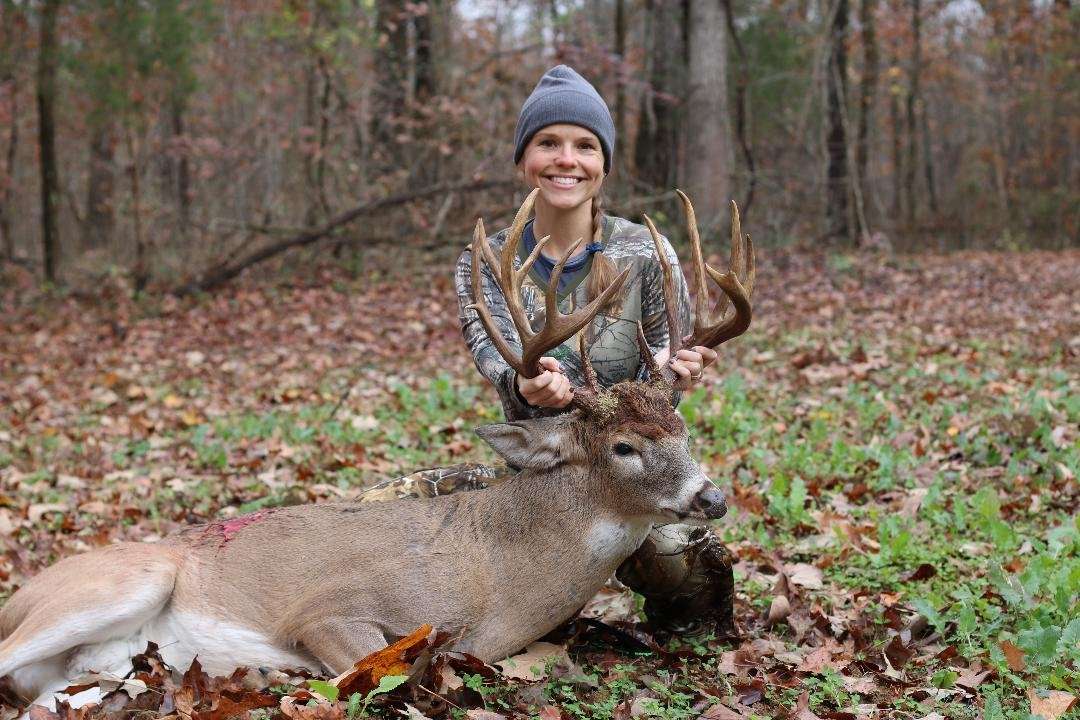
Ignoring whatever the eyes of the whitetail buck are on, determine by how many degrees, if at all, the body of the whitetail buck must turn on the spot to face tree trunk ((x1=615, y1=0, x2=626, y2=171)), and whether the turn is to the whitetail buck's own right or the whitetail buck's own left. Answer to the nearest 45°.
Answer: approximately 90° to the whitetail buck's own left

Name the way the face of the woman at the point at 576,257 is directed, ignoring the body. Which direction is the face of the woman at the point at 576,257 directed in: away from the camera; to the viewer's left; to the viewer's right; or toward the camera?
toward the camera

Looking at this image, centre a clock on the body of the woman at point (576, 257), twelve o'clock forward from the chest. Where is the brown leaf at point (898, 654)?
The brown leaf is roughly at 10 o'clock from the woman.

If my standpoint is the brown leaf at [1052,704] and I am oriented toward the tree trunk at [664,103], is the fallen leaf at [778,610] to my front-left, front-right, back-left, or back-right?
front-left

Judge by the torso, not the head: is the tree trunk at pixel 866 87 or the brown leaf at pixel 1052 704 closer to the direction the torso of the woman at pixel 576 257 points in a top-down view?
the brown leaf

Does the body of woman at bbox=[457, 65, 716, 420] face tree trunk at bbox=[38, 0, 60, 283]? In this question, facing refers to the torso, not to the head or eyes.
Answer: no

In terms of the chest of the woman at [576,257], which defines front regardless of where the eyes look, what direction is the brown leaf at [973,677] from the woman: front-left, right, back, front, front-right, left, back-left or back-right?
front-left

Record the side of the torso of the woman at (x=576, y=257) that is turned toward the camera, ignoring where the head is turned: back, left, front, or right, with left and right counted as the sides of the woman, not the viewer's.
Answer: front

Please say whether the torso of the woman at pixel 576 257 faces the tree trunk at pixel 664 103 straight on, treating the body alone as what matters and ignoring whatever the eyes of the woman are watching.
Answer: no

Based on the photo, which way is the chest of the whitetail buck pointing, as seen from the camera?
to the viewer's right

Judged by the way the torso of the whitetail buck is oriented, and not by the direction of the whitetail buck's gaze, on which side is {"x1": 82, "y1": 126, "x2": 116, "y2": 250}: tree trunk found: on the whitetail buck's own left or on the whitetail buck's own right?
on the whitetail buck's own left

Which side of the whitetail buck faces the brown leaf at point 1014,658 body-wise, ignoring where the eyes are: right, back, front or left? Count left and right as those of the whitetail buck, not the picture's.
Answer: front

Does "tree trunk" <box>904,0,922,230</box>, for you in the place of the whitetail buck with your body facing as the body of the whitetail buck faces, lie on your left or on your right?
on your left
